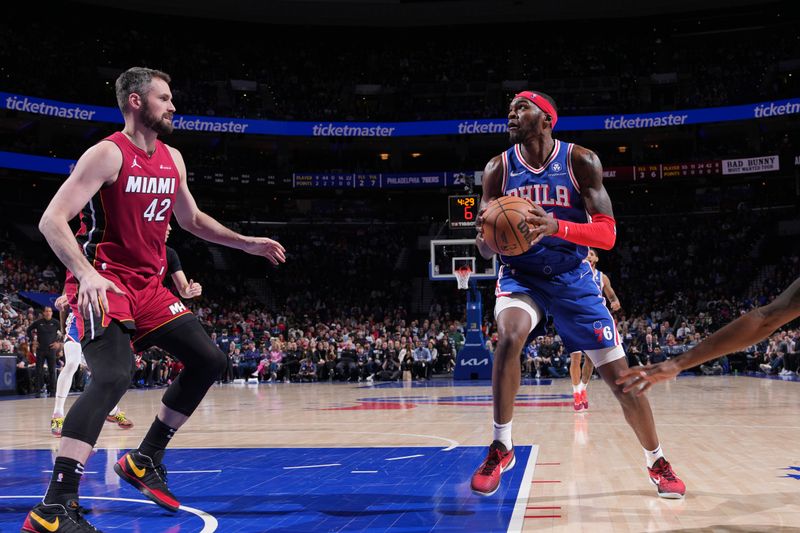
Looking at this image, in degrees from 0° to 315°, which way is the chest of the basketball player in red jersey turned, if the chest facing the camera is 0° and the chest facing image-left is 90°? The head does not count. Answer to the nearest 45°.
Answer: approximately 315°

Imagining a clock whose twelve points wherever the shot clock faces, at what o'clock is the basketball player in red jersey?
The basketball player in red jersey is roughly at 12 o'clock from the shot clock.

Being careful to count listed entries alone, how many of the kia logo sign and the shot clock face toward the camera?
2

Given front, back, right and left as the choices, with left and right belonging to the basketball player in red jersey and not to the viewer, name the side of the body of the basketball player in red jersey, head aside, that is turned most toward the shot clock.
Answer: left

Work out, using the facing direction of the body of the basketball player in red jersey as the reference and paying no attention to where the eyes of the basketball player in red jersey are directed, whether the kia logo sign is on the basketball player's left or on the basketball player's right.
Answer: on the basketball player's left

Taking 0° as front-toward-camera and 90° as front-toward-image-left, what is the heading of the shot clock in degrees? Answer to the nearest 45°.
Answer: approximately 0°

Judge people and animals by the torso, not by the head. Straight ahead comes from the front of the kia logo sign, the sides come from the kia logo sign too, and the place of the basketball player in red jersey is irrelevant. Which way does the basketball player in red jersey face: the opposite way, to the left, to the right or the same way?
to the left
